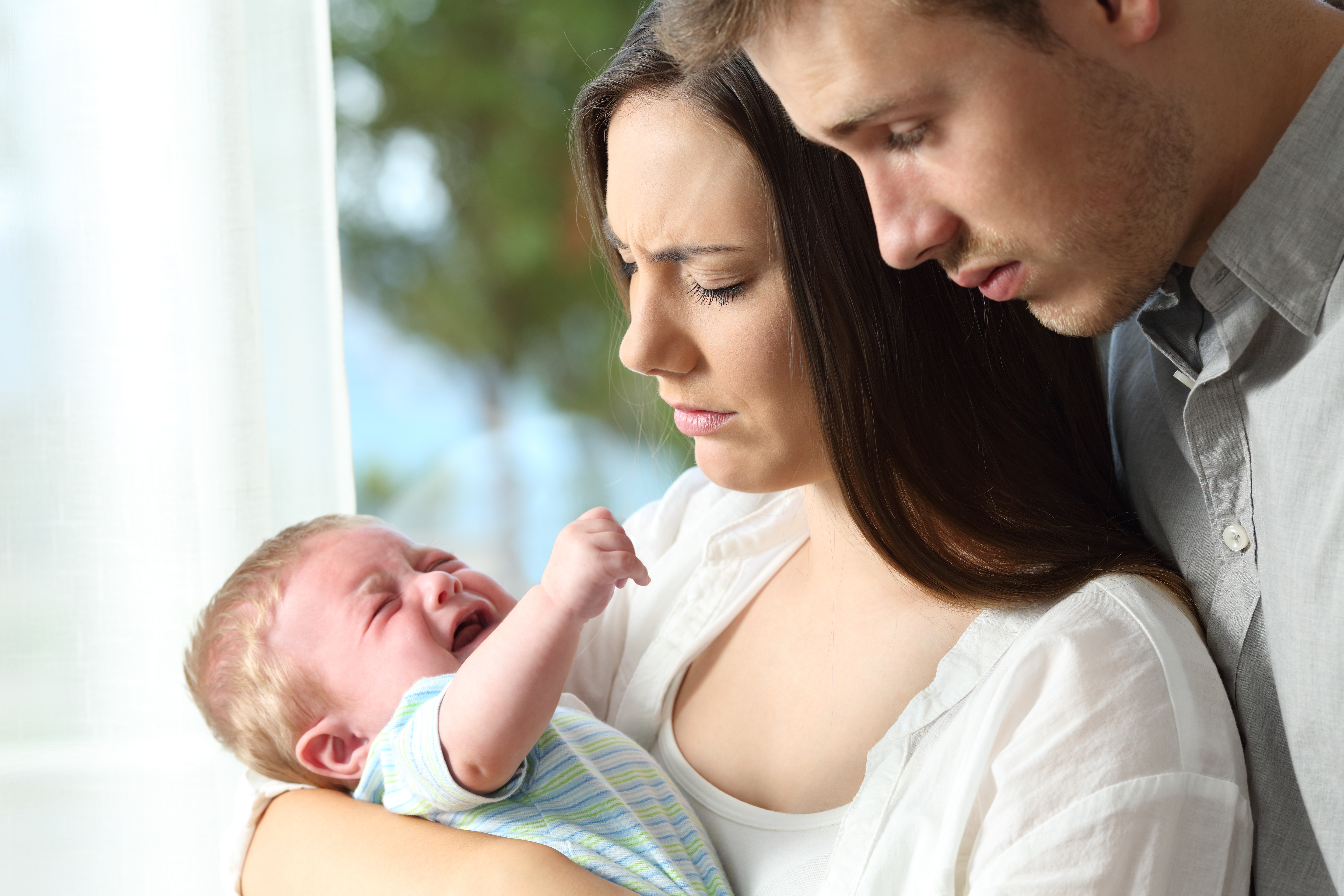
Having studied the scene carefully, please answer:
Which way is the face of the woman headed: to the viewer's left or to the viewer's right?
to the viewer's left

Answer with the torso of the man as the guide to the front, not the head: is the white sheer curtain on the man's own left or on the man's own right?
on the man's own right

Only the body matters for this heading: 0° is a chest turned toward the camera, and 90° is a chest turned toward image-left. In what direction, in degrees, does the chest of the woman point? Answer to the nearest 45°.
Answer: approximately 45°

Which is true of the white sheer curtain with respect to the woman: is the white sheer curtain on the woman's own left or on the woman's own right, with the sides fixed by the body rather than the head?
on the woman's own right
